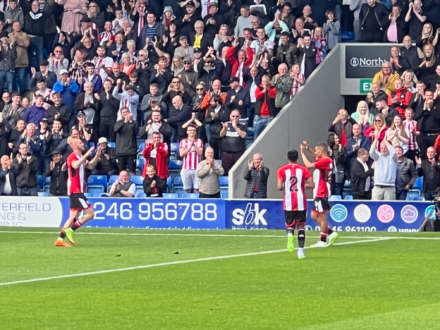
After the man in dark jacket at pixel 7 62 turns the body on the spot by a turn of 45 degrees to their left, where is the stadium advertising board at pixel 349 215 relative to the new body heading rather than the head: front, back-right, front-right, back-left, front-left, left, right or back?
front

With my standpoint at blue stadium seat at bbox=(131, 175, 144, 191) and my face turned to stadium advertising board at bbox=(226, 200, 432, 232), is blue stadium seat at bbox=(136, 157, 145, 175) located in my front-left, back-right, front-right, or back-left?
back-left

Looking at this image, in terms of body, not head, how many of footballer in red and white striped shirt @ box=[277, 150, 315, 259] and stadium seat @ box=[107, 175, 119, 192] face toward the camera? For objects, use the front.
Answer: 1

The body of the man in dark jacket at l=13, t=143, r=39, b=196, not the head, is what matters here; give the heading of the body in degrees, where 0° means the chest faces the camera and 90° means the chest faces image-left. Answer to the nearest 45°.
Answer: approximately 0°

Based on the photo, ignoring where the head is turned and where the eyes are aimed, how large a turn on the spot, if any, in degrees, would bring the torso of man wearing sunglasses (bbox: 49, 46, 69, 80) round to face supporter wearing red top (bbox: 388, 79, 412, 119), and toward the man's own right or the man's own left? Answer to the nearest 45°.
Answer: approximately 45° to the man's own left

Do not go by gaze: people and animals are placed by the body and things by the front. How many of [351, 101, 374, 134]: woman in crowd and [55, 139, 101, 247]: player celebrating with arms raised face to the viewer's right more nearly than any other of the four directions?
1

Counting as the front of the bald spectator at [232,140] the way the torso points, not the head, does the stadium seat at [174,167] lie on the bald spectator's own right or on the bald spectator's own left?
on the bald spectator's own right

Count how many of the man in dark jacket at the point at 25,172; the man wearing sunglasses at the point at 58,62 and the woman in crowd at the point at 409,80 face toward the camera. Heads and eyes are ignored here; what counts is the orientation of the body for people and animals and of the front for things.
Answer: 3

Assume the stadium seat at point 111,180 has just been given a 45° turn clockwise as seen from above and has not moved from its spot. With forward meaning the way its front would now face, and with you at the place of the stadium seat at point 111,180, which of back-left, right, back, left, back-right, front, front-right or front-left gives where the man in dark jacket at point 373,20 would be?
back-left

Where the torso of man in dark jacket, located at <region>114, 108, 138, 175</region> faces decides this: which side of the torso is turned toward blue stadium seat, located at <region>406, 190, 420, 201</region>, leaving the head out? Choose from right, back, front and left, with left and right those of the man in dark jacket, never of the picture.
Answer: left

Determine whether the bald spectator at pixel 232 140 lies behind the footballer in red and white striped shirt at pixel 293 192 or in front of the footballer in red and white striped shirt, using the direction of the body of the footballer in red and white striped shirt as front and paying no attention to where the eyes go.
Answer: in front
